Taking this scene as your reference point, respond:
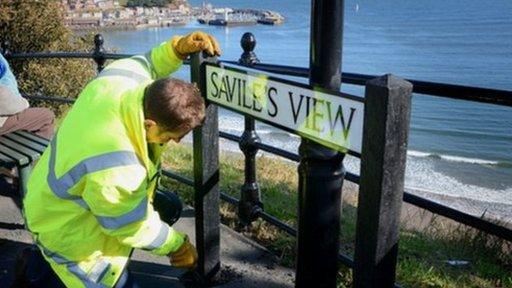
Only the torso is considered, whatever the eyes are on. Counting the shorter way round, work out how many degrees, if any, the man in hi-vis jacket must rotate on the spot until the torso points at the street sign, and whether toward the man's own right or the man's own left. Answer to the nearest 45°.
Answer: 0° — they already face it

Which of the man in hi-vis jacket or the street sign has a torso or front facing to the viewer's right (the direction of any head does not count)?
the man in hi-vis jacket

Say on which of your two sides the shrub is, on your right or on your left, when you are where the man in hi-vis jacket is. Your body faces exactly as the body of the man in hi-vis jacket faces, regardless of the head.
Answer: on your left

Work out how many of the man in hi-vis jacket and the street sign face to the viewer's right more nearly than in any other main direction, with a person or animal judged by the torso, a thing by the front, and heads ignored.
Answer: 1

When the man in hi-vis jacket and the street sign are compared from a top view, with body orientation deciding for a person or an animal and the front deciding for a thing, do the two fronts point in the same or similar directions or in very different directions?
very different directions

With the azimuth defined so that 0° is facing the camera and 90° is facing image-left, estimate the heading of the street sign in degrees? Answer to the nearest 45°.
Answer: approximately 45°

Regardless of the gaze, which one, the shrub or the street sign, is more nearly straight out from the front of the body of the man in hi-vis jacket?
the street sign

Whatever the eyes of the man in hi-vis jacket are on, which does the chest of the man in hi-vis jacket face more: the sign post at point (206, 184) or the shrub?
the sign post

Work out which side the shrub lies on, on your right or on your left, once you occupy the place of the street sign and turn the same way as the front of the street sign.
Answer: on your right

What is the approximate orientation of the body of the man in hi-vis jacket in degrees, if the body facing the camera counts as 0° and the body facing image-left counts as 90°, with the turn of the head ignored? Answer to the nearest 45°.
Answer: approximately 270°
